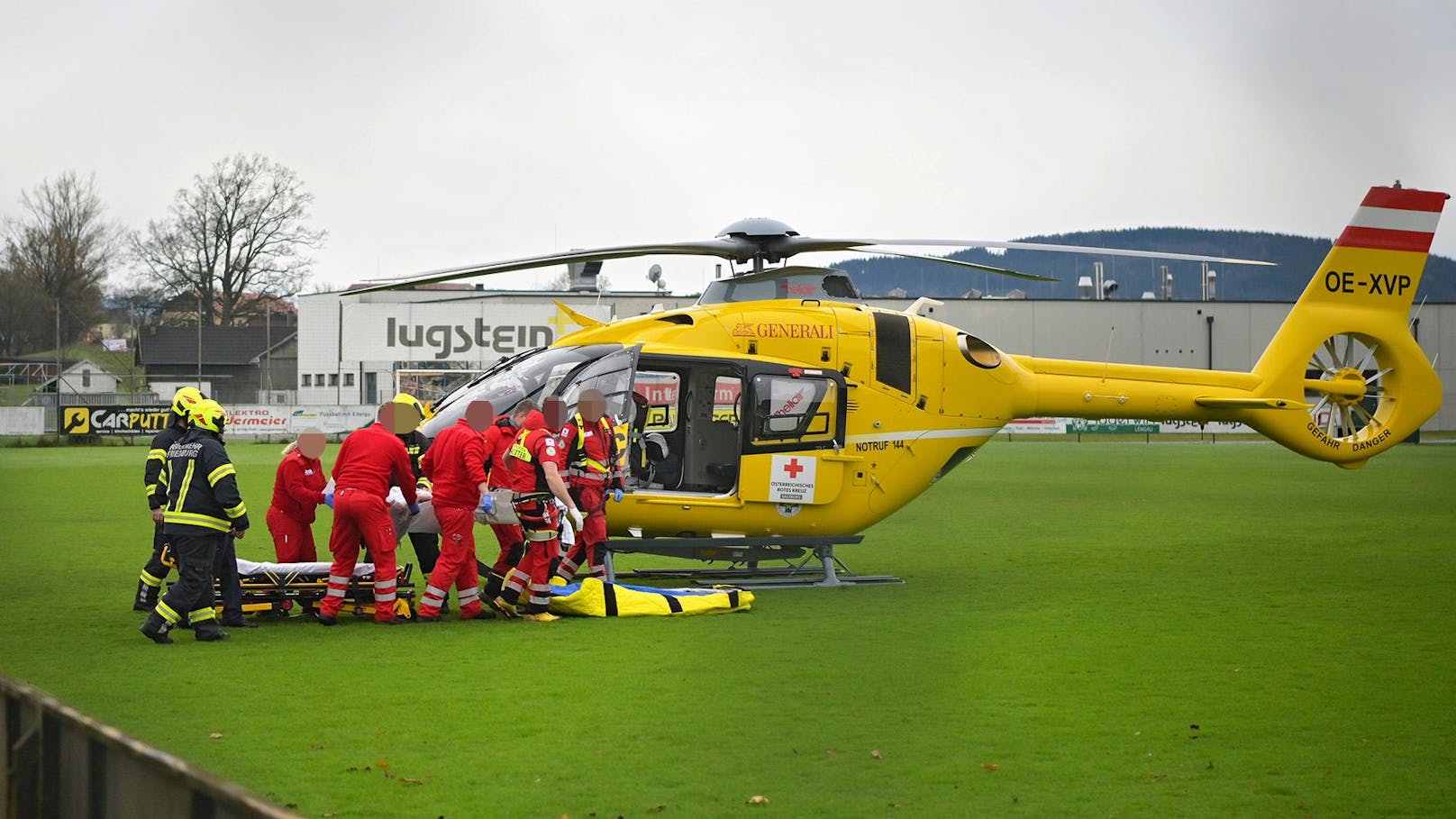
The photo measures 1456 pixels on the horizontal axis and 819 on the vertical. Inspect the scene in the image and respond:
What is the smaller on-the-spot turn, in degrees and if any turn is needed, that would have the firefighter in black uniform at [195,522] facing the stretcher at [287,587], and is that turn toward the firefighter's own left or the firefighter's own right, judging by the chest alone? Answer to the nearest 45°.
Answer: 0° — they already face it

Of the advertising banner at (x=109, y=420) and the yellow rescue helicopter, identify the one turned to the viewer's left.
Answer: the yellow rescue helicopter

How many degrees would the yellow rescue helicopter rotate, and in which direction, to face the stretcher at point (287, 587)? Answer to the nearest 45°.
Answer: approximately 45° to its left

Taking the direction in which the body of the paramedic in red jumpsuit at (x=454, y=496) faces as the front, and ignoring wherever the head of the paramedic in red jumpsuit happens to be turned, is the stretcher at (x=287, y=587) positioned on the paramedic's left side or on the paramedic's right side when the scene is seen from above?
on the paramedic's left side

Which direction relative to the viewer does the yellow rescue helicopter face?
to the viewer's left

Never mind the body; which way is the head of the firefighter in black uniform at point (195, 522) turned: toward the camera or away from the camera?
away from the camera

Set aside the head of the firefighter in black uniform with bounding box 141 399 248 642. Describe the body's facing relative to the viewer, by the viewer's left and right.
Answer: facing away from the viewer and to the right of the viewer

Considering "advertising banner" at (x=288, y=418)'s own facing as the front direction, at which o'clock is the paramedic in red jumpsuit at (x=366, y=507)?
The paramedic in red jumpsuit is roughly at 12 o'clock from the advertising banner.

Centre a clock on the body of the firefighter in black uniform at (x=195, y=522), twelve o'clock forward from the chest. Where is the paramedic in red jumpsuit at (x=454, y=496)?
The paramedic in red jumpsuit is roughly at 1 o'clock from the firefighter in black uniform.

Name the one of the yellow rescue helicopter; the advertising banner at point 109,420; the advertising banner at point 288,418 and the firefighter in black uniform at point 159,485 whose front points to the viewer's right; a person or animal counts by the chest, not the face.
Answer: the firefighter in black uniform
